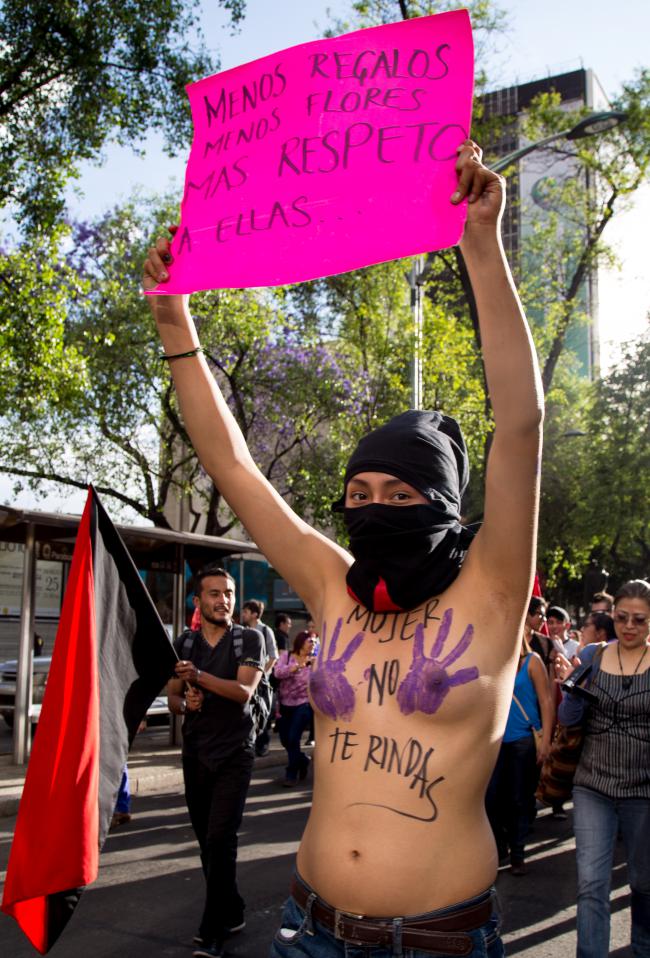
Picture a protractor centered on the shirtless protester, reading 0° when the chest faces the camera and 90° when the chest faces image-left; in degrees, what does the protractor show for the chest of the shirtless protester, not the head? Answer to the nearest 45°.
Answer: approximately 45°

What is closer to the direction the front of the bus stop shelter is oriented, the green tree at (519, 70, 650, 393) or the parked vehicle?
the green tree

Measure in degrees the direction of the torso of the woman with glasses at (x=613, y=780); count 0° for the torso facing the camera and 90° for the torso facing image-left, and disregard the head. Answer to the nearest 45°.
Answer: approximately 0°

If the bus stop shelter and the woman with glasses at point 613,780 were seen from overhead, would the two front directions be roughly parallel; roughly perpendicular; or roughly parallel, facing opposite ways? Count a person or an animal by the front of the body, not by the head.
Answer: roughly perpendicular

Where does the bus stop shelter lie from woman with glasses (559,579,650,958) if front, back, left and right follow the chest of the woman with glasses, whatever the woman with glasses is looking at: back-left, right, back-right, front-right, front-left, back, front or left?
back-right

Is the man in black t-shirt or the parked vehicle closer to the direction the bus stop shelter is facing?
the man in black t-shirt
